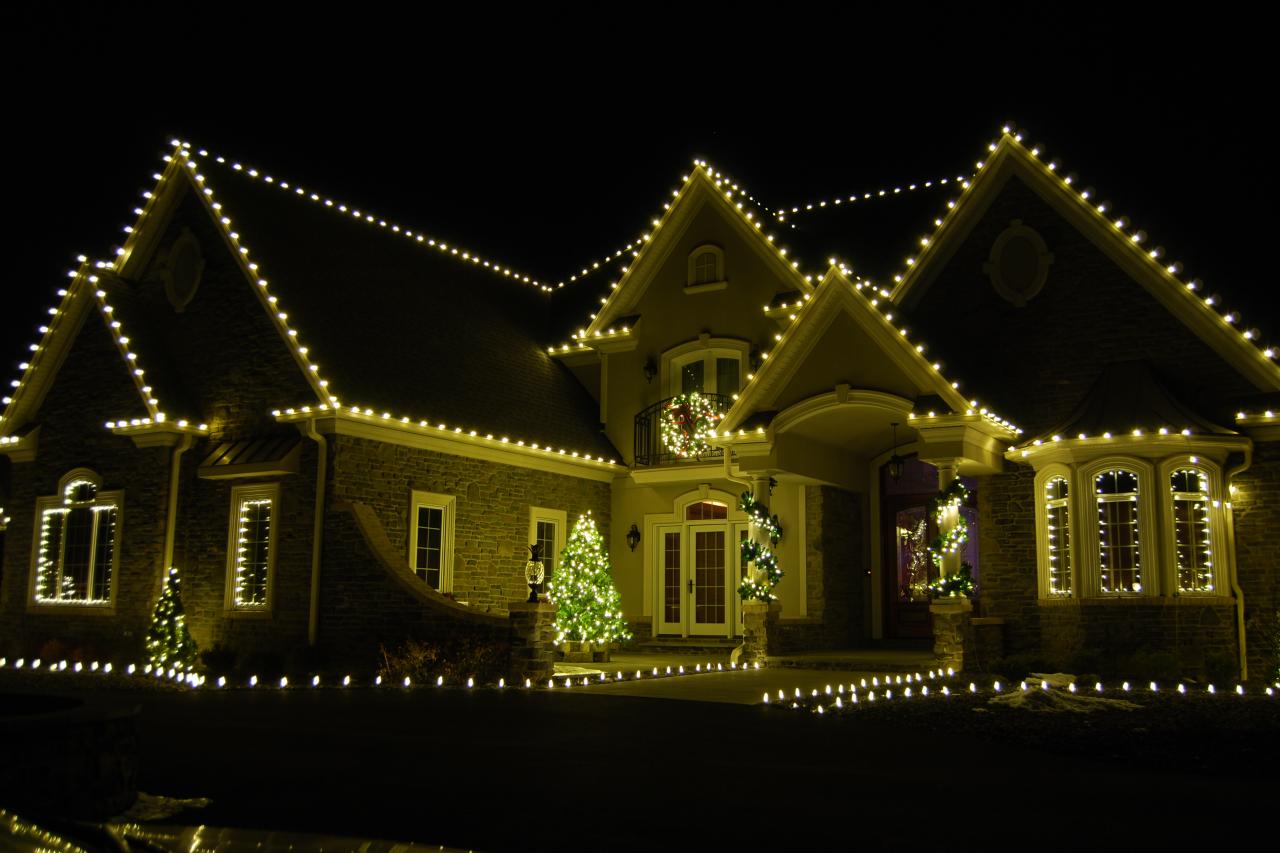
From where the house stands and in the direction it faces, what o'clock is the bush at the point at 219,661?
The bush is roughly at 3 o'clock from the house.

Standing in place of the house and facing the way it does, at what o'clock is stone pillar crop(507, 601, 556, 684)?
The stone pillar is roughly at 1 o'clock from the house.

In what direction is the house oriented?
toward the camera

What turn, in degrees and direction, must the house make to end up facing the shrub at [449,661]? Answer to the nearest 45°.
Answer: approximately 45° to its right

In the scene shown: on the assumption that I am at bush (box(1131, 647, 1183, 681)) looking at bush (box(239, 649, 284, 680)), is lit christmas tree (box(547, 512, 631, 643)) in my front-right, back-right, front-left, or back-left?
front-right
